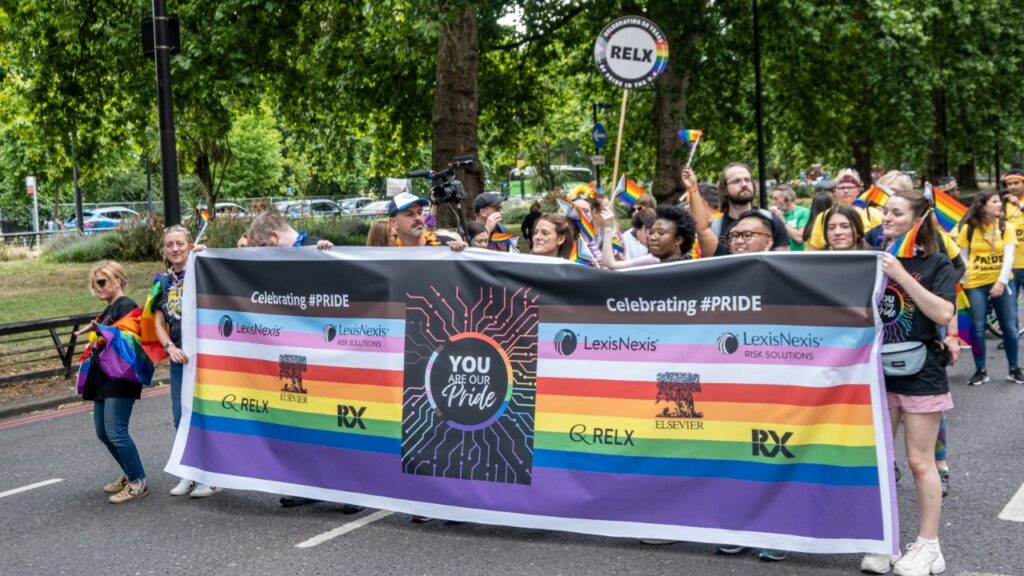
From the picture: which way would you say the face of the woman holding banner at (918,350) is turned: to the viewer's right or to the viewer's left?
to the viewer's left

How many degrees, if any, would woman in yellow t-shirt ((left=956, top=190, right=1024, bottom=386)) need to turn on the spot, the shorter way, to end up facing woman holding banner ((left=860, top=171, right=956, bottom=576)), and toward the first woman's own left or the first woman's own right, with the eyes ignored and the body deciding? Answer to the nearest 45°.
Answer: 0° — they already face them

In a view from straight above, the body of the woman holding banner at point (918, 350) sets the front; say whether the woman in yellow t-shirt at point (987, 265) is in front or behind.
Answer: behind

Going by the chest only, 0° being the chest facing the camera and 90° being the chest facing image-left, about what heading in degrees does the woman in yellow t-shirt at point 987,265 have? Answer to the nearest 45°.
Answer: approximately 0°

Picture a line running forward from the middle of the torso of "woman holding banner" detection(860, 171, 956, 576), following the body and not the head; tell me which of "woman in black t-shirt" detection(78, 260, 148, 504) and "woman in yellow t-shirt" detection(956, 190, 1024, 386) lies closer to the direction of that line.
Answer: the woman in black t-shirt

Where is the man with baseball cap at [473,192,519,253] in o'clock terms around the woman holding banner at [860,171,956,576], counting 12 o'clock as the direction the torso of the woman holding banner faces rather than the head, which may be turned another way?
The man with baseball cap is roughly at 3 o'clock from the woman holding banner.

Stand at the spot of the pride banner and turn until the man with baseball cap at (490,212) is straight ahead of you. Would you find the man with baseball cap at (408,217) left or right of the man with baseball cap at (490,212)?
left

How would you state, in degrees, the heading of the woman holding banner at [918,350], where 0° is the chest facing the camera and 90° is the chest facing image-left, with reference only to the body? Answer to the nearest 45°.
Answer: approximately 45°

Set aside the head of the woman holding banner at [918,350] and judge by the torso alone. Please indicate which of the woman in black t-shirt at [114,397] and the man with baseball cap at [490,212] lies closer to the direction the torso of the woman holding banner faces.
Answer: the woman in black t-shirt
